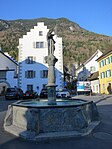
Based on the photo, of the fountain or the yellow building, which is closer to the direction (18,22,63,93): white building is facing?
the fountain

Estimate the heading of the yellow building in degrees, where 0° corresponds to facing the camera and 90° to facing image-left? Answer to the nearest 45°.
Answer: approximately 45°

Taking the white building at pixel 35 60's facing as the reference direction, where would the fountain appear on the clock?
The fountain is roughly at 12 o'clock from the white building.

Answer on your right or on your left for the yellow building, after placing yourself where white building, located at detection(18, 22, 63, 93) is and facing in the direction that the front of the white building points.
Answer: on your left

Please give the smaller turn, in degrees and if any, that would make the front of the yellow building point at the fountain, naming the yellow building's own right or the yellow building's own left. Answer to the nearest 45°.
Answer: approximately 45° to the yellow building's own left

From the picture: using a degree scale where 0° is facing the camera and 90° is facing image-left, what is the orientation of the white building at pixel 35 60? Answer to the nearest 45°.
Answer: approximately 0°
